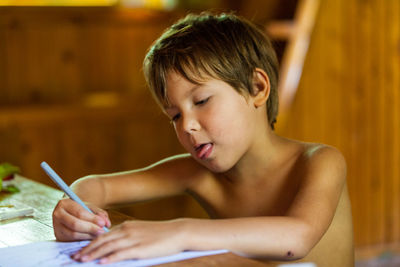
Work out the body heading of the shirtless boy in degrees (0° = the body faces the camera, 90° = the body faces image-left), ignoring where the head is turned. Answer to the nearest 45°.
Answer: approximately 45°

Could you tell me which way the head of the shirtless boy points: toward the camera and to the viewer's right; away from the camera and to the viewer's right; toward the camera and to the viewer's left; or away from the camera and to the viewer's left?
toward the camera and to the viewer's left
